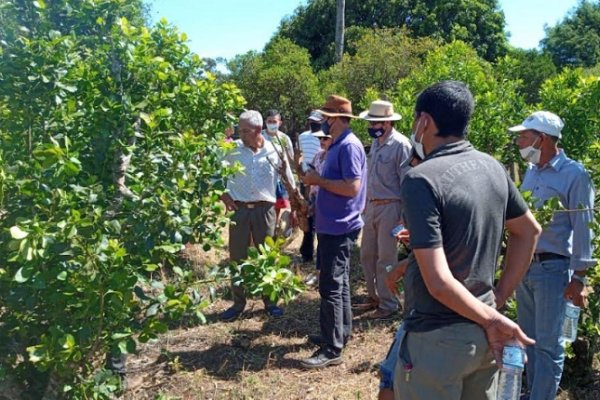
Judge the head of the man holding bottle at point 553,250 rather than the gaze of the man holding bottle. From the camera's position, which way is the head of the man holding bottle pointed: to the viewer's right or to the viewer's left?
to the viewer's left

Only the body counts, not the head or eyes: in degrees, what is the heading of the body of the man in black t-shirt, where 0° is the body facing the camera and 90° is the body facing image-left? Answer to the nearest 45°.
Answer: approximately 135°

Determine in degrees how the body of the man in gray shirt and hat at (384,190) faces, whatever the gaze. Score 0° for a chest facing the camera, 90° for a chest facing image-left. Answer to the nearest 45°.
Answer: approximately 45°

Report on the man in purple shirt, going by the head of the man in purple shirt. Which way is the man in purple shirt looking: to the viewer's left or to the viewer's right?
to the viewer's left

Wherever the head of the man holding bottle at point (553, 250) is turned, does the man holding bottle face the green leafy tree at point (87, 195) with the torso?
yes

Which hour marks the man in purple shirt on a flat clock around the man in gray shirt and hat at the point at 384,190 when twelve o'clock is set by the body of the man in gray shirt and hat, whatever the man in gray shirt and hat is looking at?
The man in purple shirt is roughly at 11 o'clock from the man in gray shirt and hat.

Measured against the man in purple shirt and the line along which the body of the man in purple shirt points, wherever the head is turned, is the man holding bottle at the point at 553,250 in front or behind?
behind

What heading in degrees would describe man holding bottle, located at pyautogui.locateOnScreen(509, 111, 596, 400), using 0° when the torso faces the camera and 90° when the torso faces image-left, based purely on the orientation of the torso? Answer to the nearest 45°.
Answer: approximately 45°

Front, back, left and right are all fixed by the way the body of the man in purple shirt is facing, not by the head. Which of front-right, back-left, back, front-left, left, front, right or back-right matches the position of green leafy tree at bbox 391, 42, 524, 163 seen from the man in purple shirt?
back-right

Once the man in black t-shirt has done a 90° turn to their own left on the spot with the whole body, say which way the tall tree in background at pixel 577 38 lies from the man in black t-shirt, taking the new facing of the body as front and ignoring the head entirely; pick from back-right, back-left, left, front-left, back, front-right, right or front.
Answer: back-right

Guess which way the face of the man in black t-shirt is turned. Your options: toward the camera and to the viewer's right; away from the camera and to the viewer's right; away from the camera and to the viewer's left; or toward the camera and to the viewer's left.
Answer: away from the camera and to the viewer's left

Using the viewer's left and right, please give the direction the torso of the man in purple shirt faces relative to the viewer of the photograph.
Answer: facing to the left of the viewer

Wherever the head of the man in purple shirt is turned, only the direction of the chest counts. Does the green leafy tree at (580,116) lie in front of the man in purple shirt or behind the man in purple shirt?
behind

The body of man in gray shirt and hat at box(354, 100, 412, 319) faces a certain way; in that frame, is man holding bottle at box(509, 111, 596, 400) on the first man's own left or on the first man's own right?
on the first man's own left

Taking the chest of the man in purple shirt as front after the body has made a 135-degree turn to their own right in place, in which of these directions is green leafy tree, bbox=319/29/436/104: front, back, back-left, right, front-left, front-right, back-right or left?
front-left

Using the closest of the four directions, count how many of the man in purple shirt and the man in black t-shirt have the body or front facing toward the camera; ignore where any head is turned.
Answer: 0
